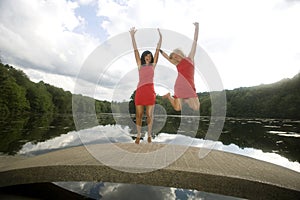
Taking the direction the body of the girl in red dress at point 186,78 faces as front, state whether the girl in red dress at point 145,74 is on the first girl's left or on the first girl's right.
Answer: on the first girl's right

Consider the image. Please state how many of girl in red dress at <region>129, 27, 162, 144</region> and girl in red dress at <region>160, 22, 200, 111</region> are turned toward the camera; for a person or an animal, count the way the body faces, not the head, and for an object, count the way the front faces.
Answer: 2

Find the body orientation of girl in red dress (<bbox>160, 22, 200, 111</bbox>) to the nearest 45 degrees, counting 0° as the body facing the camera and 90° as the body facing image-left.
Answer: approximately 0°

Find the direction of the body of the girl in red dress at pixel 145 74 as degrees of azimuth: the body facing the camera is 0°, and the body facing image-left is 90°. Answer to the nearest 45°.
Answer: approximately 0°

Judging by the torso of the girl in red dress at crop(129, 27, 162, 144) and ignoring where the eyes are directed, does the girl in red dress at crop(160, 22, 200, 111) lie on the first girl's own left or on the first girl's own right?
on the first girl's own left
